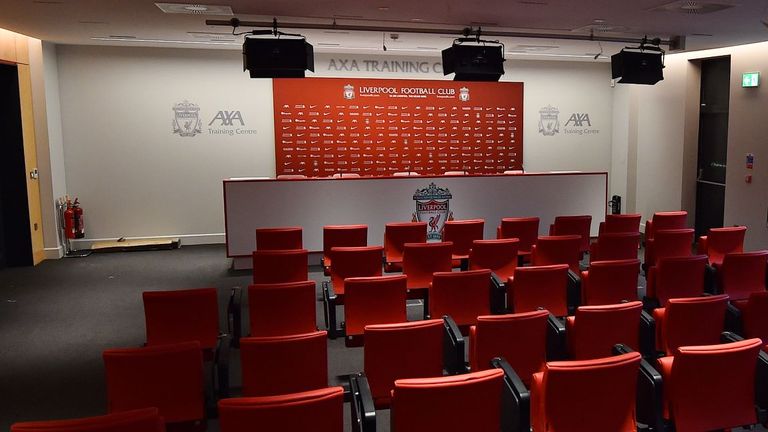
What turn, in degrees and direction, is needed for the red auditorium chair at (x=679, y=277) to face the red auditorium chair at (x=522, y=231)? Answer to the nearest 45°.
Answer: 0° — it already faces it

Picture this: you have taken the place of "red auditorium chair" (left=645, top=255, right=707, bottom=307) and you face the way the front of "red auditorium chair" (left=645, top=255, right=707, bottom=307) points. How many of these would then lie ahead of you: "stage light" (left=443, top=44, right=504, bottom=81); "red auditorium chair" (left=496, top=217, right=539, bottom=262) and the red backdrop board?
3

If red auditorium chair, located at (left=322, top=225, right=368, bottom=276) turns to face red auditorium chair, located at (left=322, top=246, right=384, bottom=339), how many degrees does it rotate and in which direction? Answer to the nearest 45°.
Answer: approximately 180°

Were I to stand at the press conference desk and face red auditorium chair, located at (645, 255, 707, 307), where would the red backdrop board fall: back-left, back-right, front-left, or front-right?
back-left

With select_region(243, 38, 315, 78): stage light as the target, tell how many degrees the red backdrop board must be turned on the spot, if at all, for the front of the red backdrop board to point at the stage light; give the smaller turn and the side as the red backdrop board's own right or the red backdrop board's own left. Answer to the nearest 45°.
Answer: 0° — it already faces it

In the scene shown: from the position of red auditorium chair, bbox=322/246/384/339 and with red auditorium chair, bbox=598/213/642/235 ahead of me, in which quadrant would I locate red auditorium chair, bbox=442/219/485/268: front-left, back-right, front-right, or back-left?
front-left

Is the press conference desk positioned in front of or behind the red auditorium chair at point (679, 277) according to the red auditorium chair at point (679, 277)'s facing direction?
in front

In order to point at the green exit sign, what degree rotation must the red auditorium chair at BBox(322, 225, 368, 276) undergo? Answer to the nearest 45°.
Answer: approximately 90° to its right

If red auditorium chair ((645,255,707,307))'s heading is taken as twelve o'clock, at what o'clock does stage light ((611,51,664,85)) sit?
The stage light is roughly at 1 o'clock from the red auditorium chair.

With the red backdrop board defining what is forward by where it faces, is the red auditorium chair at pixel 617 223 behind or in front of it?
in front

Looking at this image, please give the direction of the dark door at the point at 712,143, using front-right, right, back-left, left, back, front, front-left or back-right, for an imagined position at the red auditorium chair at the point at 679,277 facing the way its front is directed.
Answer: front-right

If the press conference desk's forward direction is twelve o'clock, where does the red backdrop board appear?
The red backdrop board is roughly at 6 o'clock from the press conference desk.

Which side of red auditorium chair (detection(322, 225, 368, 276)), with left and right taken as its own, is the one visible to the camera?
back

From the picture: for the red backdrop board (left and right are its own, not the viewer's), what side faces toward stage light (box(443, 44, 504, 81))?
front

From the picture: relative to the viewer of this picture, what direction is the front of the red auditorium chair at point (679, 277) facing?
facing away from the viewer and to the left of the viewer

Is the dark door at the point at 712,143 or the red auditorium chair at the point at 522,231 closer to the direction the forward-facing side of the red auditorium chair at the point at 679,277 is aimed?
the red auditorium chair

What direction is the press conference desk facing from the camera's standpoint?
toward the camera

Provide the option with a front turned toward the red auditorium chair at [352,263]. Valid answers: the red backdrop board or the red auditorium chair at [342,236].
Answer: the red backdrop board

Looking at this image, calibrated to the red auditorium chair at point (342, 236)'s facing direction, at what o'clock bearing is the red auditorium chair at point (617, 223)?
the red auditorium chair at point (617, 223) is roughly at 3 o'clock from the red auditorium chair at point (342, 236).

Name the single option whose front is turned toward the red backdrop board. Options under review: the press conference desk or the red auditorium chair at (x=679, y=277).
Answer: the red auditorium chair

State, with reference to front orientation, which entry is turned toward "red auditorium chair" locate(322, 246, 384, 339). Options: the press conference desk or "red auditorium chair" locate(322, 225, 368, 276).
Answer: the press conference desk

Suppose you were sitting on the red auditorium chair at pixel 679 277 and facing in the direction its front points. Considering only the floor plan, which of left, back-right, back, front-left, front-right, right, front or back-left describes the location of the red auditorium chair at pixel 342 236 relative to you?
front-left

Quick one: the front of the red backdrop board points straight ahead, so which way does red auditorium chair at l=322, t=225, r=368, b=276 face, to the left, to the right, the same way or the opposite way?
the opposite way
